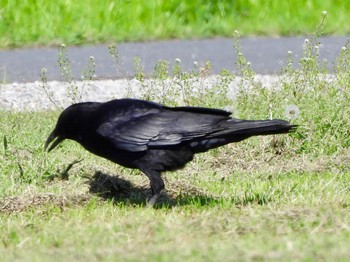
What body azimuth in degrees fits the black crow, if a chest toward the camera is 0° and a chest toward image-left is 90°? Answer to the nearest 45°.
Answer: approximately 90°

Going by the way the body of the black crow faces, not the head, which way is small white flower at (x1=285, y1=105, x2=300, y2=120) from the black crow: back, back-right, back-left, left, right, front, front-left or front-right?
back-right
